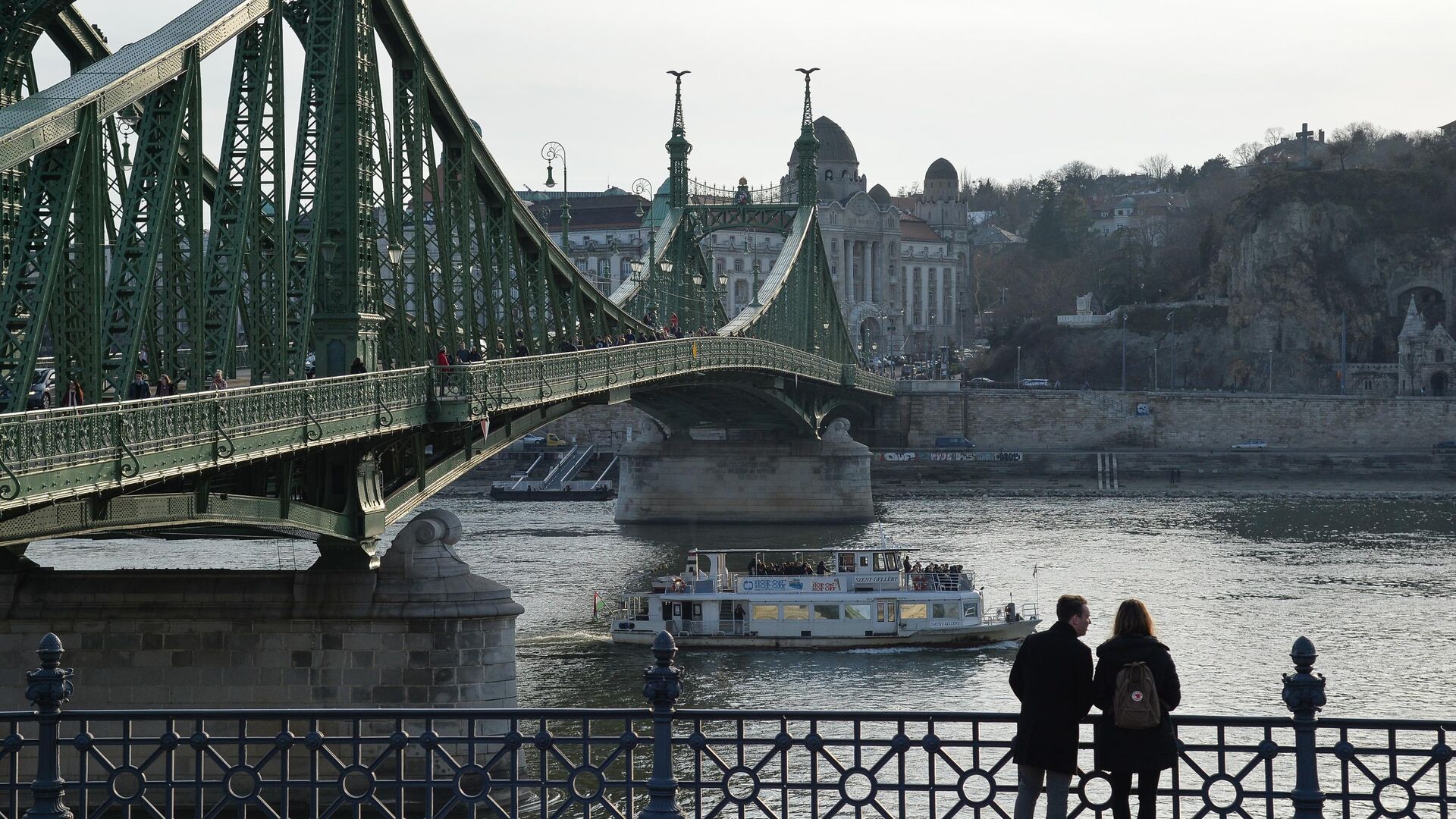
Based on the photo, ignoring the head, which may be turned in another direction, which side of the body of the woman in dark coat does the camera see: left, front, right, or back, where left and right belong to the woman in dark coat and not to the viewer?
back

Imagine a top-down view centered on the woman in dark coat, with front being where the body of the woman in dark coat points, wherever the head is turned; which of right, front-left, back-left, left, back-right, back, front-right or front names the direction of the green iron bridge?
front-left

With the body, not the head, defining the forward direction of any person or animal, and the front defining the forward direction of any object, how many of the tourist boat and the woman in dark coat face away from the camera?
1

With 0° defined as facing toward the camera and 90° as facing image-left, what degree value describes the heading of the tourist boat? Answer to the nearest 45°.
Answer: approximately 270°

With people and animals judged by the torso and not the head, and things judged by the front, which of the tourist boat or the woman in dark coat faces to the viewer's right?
the tourist boat

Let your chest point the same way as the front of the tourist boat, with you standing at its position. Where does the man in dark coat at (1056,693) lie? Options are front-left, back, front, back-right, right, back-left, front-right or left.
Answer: right

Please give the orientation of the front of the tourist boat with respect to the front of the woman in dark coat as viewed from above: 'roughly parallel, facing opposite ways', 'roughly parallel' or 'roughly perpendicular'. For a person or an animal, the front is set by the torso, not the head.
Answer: roughly perpendicular

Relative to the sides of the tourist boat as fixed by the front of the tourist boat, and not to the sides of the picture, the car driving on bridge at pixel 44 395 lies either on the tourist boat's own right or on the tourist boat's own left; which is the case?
on the tourist boat's own right

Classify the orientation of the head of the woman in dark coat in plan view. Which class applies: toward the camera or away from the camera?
away from the camera

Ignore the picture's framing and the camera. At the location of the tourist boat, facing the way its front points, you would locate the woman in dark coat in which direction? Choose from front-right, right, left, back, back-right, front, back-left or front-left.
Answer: right
